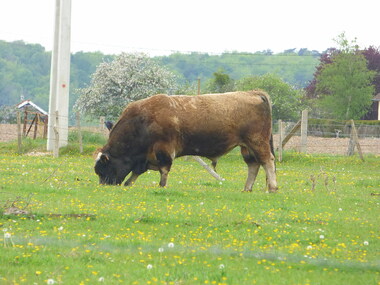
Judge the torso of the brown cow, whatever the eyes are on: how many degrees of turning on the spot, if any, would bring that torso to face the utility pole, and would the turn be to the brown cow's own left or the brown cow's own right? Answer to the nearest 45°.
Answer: approximately 90° to the brown cow's own right

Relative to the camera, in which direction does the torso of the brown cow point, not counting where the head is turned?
to the viewer's left

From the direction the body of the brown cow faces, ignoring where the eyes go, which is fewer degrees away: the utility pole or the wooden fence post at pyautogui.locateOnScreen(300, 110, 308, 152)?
the utility pole

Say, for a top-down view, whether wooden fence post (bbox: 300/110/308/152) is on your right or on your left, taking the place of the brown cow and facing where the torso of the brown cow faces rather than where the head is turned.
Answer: on your right
